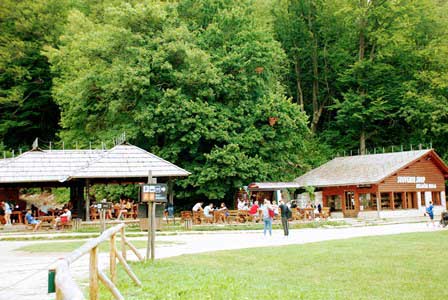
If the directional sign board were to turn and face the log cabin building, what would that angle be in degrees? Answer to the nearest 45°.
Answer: approximately 135° to its left

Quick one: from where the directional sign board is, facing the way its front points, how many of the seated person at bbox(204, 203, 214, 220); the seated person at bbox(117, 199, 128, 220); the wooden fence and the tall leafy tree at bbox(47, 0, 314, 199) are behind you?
3

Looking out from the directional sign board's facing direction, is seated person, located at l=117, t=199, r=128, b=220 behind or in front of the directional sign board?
behind

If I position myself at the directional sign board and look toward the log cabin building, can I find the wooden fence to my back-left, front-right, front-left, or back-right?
back-right

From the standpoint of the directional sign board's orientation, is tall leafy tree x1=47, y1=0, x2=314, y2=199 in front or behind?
behind

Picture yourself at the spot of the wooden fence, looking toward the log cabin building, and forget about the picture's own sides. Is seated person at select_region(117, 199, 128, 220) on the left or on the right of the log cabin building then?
left

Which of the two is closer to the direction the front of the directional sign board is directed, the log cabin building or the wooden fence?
the wooden fence

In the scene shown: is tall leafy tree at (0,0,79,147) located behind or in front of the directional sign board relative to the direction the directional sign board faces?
behind

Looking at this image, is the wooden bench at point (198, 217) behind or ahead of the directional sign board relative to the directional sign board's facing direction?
behind

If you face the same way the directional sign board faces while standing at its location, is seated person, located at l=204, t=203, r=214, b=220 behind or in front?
behind

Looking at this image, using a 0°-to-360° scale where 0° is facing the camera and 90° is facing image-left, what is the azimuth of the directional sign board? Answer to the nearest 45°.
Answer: approximately 0°
